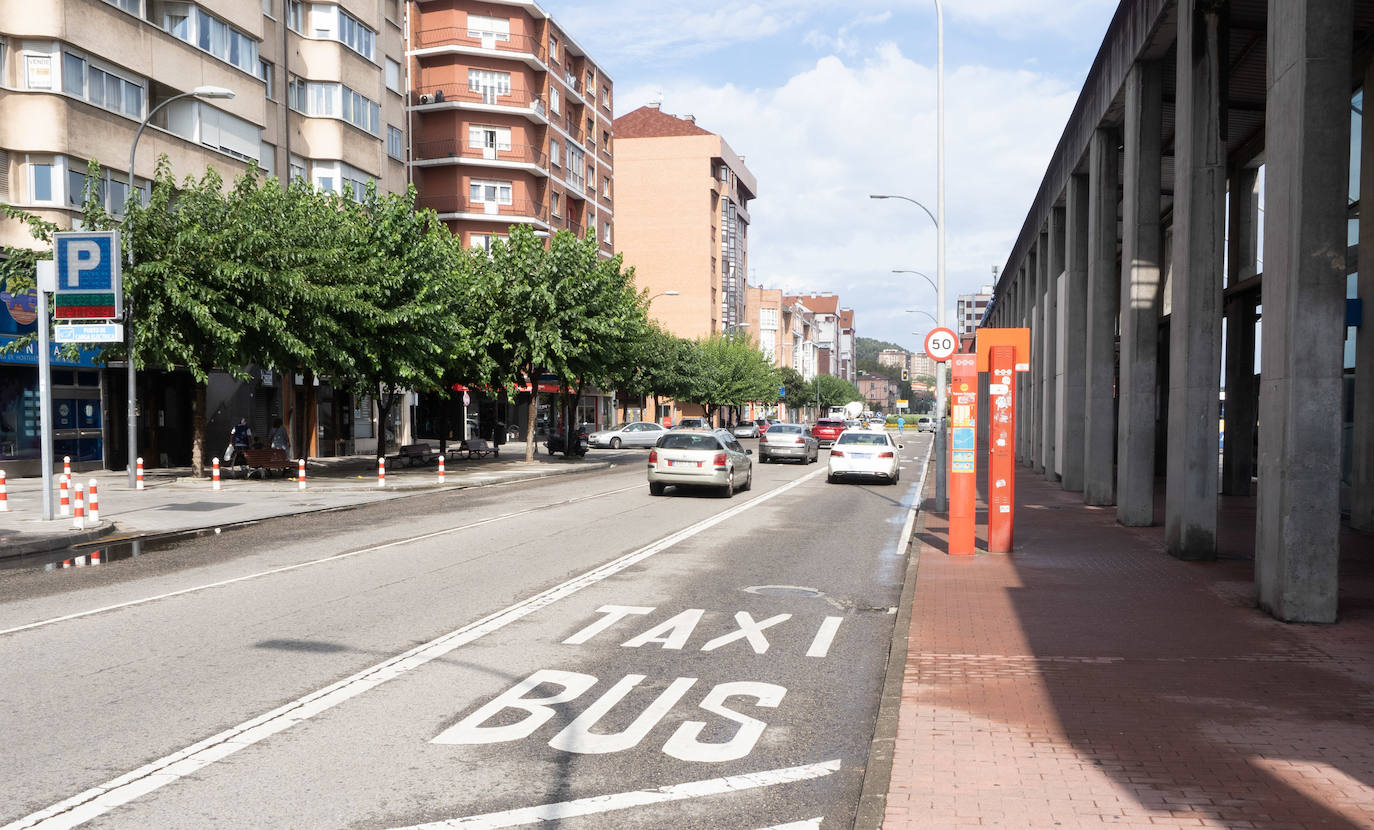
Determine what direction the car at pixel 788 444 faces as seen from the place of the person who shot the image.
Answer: facing away from the viewer

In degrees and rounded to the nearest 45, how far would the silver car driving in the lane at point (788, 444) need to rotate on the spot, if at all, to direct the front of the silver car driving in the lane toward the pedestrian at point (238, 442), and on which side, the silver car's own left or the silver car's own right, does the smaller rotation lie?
approximately 135° to the silver car's own left

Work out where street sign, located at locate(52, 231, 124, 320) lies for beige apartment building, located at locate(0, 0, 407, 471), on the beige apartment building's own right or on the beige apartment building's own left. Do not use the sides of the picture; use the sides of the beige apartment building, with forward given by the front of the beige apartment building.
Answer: on the beige apartment building's own right

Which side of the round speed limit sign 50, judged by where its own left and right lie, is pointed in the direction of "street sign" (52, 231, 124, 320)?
right

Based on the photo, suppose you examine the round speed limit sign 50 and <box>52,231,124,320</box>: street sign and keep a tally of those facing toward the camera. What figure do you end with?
2

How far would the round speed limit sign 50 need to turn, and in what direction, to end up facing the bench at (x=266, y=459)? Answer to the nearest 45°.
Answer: approximately 90° to its right

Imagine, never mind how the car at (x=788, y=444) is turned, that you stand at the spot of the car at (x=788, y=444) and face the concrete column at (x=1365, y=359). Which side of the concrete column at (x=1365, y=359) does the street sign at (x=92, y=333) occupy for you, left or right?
right

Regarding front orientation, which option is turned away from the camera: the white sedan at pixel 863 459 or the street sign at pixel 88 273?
the white sedan

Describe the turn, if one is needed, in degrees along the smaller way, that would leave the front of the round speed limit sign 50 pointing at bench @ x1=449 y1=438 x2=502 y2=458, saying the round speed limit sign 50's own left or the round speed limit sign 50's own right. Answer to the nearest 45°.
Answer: approximately 135° to the round speed limit sign 50's own right

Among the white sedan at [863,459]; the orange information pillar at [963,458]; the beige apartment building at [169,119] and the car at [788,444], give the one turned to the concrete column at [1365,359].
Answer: the beige apartment building

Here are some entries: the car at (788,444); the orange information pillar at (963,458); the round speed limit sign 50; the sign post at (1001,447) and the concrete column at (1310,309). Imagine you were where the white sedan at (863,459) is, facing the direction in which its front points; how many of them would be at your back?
4

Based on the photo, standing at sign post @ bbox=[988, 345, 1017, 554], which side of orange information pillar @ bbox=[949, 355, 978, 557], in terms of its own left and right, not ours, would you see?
left

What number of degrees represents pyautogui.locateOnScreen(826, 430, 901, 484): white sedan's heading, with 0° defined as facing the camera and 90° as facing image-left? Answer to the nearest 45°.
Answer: approximately 180°

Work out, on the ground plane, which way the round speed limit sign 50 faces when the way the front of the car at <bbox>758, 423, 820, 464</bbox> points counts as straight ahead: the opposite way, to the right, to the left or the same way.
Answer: the opposite way
